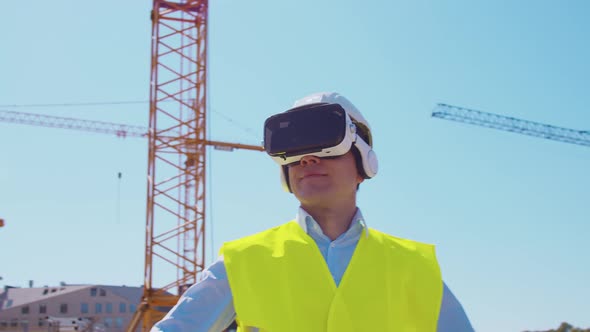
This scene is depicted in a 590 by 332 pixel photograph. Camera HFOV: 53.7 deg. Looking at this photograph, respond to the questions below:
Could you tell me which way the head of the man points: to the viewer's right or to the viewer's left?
to the viewer's left

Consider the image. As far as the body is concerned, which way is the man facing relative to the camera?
toward the camera
